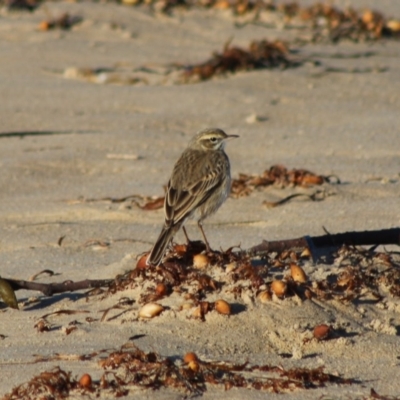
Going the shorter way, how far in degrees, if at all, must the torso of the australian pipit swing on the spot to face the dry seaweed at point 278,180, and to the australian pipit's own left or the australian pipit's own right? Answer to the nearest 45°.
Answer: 0° — it already faces it

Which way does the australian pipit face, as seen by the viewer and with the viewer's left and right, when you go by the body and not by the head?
facing away from the viewer and to the right of the viewer

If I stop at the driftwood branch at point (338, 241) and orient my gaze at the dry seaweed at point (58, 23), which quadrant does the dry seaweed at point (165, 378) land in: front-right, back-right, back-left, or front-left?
back-left

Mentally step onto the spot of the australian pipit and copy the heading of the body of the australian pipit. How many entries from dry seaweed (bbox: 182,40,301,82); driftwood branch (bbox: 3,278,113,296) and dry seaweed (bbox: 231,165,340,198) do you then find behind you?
1

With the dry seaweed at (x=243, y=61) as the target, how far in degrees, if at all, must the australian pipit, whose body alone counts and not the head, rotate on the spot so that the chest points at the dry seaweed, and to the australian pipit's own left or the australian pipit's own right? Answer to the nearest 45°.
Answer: approximately 45° to the australian pipit's own left

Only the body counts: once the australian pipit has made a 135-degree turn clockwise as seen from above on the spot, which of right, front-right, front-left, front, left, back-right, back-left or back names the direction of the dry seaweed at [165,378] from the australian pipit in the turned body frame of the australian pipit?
front

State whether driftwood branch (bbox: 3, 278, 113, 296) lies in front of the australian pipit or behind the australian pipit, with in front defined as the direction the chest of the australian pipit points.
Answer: behind
